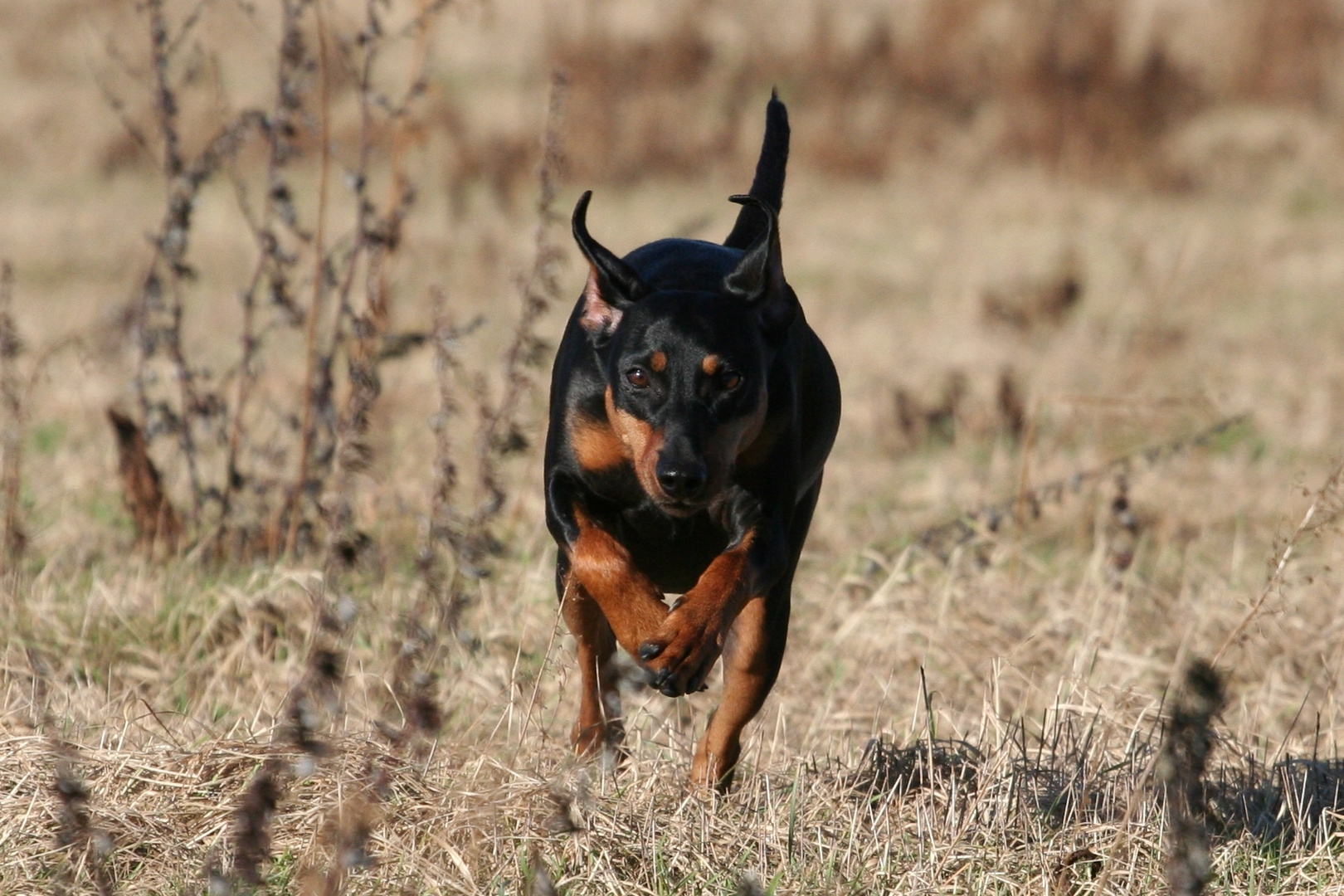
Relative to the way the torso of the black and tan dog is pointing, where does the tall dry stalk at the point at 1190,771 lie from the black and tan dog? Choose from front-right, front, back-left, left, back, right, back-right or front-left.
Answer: front-left

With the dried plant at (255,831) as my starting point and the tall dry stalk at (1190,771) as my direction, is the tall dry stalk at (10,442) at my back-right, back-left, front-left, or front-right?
back-left

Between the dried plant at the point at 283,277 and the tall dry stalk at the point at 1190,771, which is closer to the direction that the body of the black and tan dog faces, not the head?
the tall dry stalk

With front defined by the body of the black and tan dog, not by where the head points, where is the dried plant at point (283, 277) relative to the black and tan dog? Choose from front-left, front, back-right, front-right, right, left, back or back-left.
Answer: back-right

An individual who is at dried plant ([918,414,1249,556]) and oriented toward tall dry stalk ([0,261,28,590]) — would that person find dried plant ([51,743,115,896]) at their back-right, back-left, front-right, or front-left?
front-left

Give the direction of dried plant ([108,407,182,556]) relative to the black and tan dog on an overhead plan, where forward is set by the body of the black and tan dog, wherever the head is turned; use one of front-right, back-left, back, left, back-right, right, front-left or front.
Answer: back-right

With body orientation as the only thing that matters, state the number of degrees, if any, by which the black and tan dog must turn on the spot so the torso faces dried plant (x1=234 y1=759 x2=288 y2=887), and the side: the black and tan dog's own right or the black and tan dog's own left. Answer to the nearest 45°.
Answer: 0° — it already faces it

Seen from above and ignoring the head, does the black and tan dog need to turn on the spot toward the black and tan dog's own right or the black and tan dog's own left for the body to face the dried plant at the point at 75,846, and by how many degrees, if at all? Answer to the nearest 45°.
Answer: approximately 45° to the black and tan dog's own right

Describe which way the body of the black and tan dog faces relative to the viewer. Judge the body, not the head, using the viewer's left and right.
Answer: facing the viewer

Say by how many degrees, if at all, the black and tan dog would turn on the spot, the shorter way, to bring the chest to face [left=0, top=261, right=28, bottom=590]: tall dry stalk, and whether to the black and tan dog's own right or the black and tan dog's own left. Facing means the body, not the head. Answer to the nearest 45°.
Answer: approximately 135° to the black and tan dog's own right

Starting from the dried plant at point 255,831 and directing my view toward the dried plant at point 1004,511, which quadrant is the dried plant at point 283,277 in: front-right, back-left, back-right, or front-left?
front-left
